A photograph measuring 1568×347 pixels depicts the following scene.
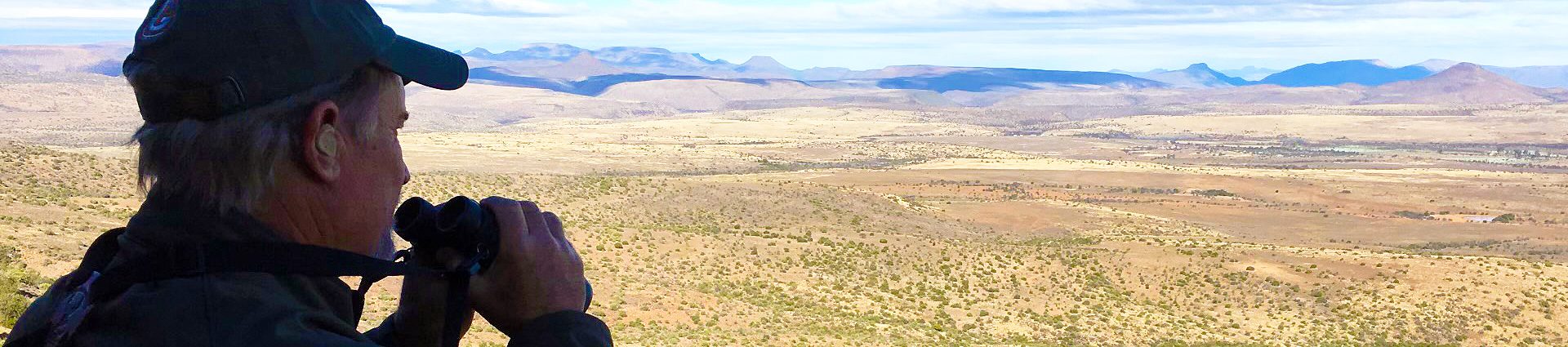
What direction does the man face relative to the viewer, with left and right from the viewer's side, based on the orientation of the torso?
facing away from the viewer and to the right of the viewer
